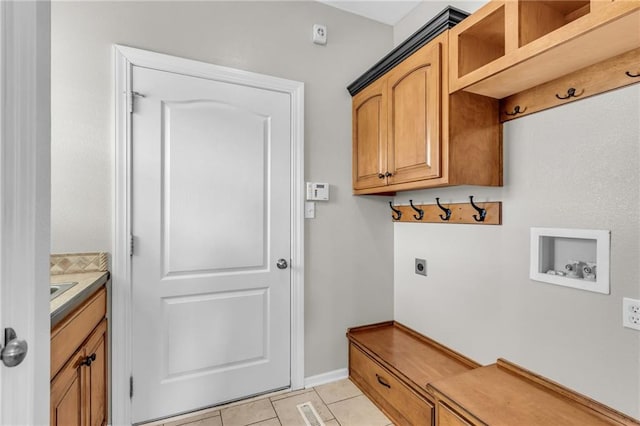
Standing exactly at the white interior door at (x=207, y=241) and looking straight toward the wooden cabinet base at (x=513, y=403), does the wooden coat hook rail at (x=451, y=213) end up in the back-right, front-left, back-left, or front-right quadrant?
front-left

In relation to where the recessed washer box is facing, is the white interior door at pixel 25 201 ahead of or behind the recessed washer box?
ahead

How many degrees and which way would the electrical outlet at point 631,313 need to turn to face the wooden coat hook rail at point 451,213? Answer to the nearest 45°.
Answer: approximately 45° to its right

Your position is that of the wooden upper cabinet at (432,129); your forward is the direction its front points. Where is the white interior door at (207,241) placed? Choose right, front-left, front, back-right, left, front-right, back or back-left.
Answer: front-right

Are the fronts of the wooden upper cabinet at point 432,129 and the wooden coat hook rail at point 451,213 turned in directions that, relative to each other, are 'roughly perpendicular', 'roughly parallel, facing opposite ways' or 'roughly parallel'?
roughly parallel

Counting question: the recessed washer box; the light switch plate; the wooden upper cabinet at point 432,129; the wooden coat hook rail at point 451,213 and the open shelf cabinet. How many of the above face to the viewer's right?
0

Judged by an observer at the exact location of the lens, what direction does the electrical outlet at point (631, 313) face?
facing the viewer and to the left of the viewer

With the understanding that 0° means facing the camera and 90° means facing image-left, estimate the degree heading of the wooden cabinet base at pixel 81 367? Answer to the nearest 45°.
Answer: approximately 270°

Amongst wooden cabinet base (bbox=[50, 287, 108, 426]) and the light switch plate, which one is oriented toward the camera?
the light switch plate

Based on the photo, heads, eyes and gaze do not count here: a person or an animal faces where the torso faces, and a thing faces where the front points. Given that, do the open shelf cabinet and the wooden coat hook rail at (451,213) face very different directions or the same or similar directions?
same or similar directions

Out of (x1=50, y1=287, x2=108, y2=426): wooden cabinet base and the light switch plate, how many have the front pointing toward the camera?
1

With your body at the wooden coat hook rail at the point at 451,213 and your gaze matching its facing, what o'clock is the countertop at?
The countertop is roughly at 12 o'clock from the wooden coat hook rail.

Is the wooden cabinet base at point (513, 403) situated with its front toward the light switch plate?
no

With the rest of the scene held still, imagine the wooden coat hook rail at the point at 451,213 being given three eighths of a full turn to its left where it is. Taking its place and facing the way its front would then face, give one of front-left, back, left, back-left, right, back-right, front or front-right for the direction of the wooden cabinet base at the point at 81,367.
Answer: back-right
